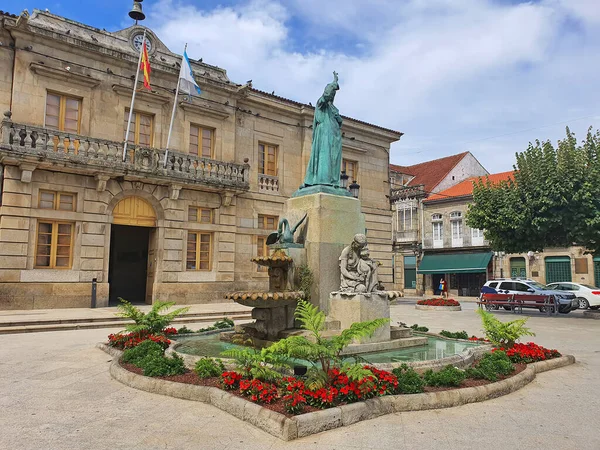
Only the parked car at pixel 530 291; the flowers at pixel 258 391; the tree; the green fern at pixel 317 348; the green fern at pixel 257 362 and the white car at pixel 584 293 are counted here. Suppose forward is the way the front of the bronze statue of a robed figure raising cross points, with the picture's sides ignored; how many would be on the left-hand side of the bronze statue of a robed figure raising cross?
3

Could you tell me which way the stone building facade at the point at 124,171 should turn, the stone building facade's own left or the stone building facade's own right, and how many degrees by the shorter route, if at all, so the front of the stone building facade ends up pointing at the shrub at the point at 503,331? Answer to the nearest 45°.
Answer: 0° — it already faces it

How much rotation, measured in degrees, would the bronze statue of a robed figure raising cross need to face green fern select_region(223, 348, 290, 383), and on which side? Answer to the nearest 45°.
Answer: approximately 45° to its right

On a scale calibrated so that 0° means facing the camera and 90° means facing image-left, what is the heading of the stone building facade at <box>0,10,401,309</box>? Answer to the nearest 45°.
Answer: approximately 315°
